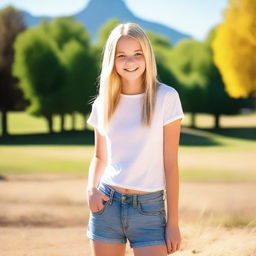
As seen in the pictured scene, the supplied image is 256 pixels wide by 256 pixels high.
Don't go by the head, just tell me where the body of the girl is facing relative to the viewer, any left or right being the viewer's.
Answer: facing the viewer

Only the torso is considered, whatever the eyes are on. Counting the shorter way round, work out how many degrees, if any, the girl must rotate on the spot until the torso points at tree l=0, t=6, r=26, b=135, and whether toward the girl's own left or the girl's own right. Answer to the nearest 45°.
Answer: approximately 180°

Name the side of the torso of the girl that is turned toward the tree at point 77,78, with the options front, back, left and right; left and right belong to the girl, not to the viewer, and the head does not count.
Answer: back

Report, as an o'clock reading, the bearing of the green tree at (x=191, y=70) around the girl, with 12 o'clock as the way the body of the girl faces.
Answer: The green tree is roughly at 6 o'clock from the girl.

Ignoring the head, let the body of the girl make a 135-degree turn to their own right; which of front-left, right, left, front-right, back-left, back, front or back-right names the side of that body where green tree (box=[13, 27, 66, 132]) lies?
front-right

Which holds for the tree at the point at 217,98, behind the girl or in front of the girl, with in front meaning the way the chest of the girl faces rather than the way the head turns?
behind

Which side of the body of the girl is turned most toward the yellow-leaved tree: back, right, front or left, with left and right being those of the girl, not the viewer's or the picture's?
back
